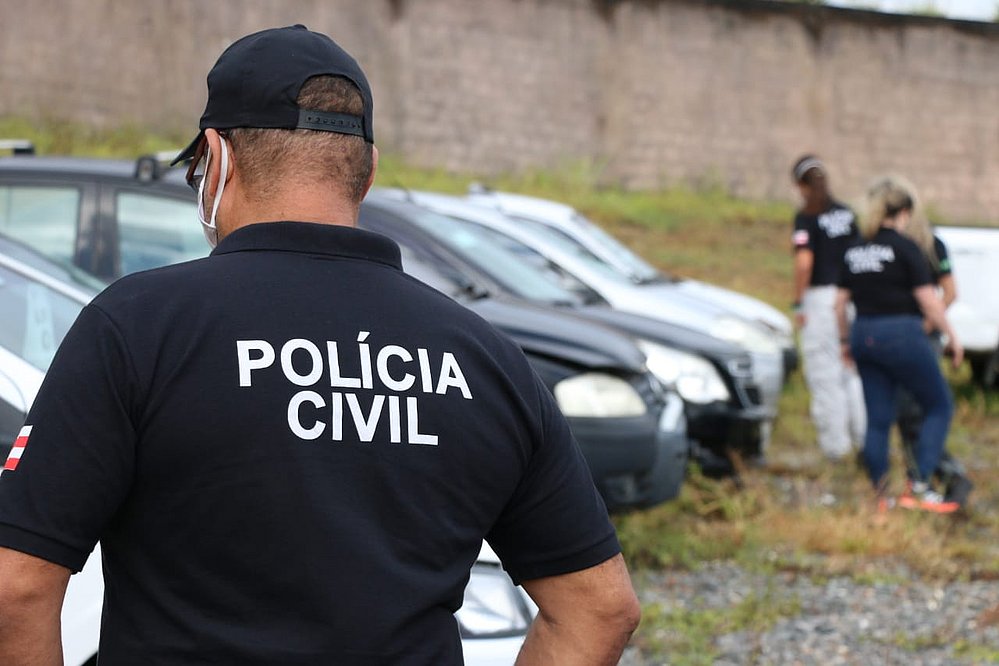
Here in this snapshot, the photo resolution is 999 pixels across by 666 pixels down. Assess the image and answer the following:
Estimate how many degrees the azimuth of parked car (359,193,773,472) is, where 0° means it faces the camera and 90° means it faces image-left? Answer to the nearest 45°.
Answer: approximately 315°

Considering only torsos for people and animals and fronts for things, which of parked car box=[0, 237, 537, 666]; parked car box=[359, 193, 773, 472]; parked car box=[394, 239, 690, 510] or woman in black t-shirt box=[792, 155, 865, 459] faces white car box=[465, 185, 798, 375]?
the woman in black t-shirt

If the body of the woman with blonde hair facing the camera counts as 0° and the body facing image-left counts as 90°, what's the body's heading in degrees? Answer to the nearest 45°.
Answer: approximately 225°

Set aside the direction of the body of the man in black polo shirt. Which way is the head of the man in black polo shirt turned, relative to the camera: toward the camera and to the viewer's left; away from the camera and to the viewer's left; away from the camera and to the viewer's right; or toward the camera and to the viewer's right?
away from the camera and to the viewer's left

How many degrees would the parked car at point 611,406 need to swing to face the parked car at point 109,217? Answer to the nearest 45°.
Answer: approximately 135° to its right

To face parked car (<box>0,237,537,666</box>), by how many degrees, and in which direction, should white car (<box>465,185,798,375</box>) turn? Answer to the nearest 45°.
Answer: approximately 45° to its right
